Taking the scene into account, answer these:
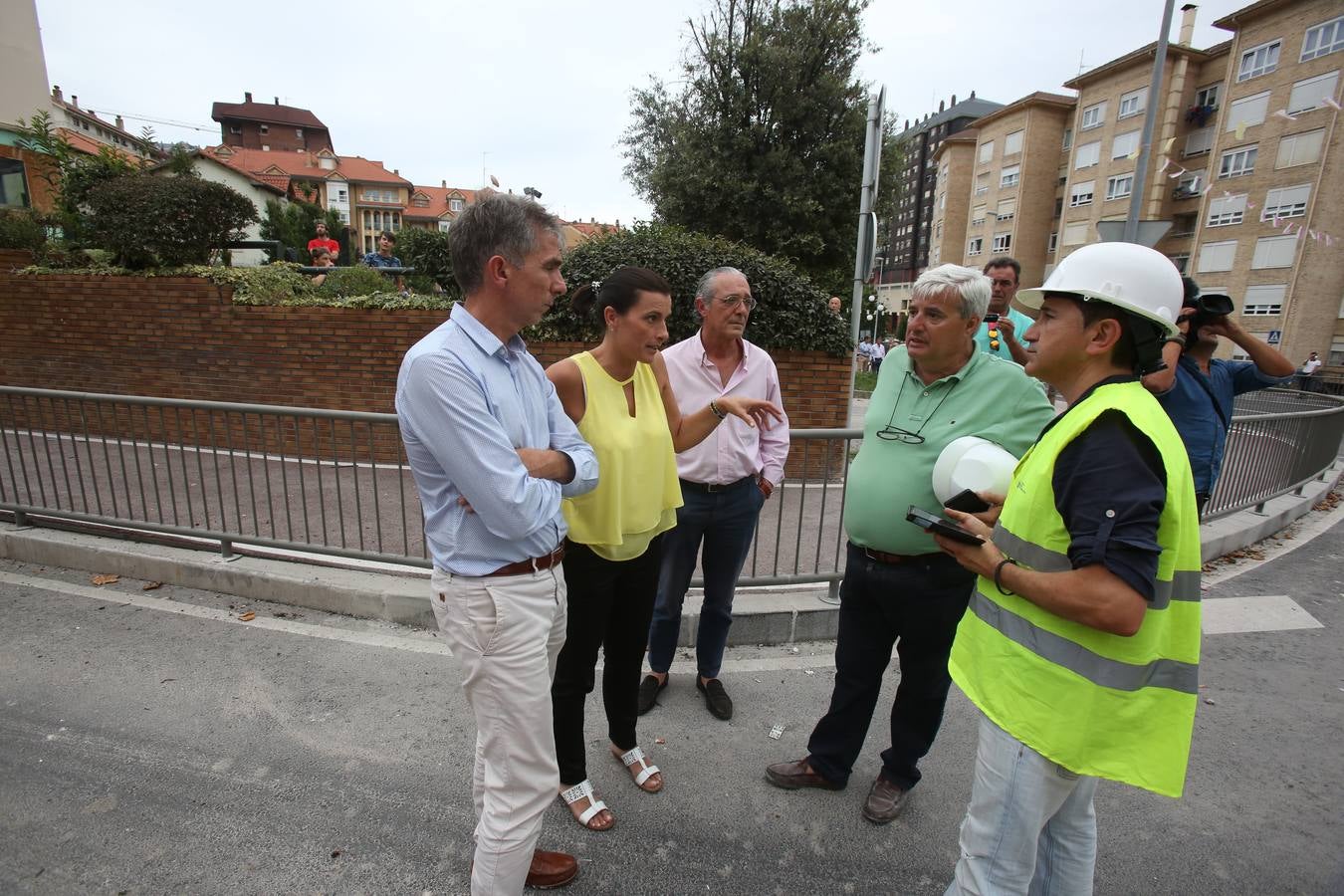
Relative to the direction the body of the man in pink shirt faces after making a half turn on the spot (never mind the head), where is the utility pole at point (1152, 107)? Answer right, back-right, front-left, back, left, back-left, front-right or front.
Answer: front-right

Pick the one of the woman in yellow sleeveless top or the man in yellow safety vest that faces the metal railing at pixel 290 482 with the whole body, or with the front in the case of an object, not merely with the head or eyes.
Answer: the man in yellow safety vest

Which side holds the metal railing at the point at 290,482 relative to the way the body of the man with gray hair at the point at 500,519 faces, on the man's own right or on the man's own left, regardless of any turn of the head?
on the man's own left

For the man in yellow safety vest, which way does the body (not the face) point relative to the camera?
to the viewer's left

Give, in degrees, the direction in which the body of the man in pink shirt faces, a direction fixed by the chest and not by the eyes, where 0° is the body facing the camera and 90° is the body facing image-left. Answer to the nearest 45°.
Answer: approximately 0°

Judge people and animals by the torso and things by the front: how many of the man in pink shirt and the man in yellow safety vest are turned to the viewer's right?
0

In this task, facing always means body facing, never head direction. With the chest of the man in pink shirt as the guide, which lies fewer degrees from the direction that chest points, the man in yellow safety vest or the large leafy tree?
the man in yellow safety vest

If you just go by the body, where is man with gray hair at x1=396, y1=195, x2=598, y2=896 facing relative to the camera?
to the viewer's right

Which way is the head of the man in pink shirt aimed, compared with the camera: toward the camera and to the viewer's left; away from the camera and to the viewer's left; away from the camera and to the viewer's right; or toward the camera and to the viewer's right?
toward the camera and to the viewer's right
